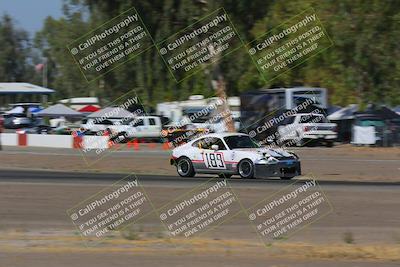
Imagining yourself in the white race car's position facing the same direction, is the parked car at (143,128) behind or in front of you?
behind

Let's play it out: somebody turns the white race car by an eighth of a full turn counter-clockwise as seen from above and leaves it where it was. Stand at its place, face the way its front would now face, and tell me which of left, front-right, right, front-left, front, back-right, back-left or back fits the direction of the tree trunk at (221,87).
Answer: left

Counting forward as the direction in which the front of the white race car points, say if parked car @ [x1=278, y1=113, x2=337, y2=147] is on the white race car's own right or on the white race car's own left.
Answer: on the white race car's own left
